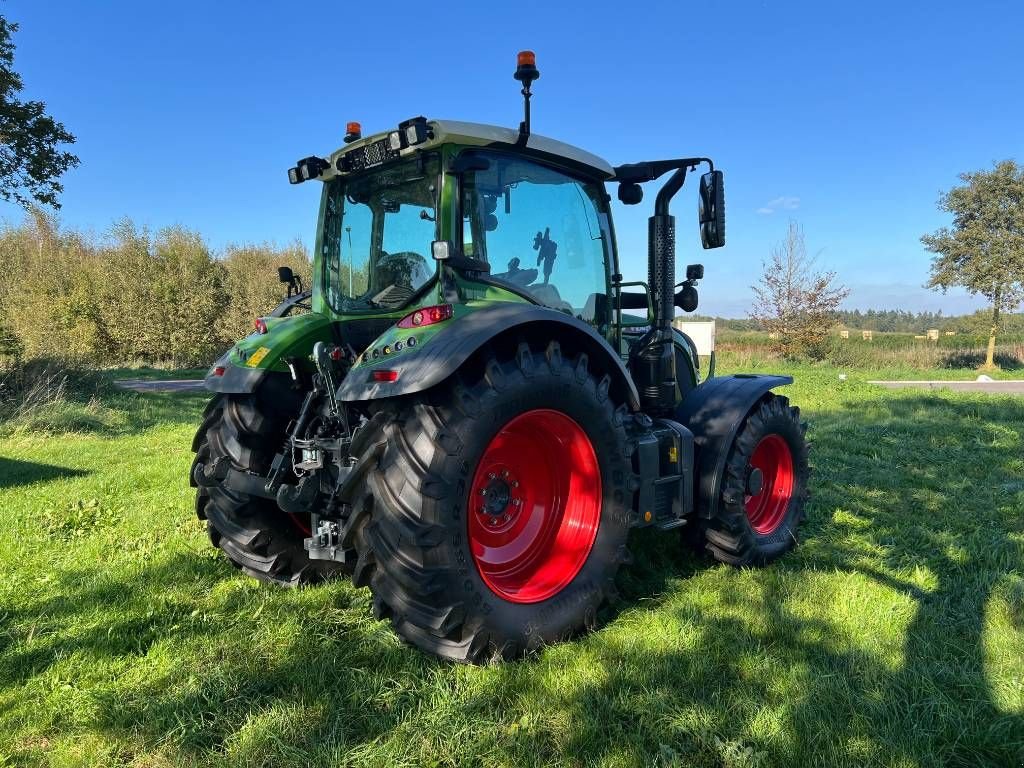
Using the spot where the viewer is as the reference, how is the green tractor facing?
facing away from the viewer and to the right of the viewer

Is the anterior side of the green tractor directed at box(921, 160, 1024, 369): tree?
yes
